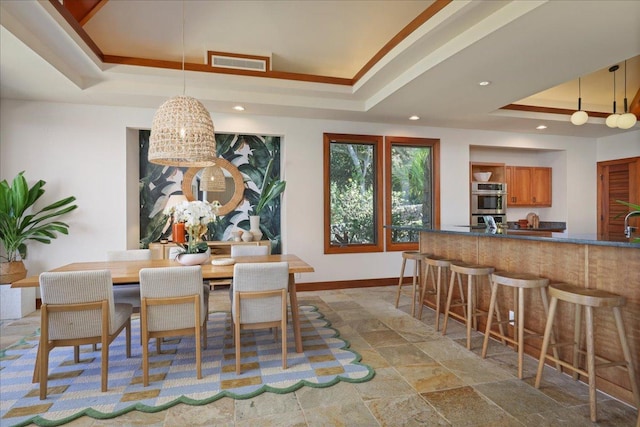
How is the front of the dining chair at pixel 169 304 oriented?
away from the camera

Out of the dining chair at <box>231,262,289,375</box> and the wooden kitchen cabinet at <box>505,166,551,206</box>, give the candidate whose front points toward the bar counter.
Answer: the wooden kitchen cabinet

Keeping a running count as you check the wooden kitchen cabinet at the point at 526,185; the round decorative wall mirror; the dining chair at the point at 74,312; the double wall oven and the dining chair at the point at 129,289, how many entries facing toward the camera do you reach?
4

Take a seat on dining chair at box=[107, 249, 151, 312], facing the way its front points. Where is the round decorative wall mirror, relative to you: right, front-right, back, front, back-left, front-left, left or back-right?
back-left

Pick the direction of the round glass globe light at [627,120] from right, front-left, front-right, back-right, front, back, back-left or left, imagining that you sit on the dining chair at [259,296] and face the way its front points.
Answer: right

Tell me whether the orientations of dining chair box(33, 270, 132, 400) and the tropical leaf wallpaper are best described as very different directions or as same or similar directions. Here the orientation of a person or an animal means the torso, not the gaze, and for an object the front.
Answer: very different directions

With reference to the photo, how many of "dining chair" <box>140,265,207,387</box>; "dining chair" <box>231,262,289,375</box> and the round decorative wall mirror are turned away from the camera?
2

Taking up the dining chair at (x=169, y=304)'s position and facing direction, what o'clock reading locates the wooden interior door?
The wooden interior door is roughly at 3 o'clock from the dining chair.

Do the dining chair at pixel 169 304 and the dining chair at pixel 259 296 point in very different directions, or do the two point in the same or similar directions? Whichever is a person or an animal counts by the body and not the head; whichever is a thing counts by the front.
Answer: same or similar directions

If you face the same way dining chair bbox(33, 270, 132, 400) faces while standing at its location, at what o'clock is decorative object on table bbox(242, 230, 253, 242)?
The decorative object on table is roughly at 12 o'clock from the dining chair.

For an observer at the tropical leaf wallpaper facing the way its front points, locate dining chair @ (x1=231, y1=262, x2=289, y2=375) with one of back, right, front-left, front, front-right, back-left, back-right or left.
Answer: front

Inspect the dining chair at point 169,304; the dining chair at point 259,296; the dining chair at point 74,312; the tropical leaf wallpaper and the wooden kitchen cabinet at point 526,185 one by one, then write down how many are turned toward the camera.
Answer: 2

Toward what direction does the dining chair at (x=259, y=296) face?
away from the camera

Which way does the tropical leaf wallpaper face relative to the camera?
toward the camera

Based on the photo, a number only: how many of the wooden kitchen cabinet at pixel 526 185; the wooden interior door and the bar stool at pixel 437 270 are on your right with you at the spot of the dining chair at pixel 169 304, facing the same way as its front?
3

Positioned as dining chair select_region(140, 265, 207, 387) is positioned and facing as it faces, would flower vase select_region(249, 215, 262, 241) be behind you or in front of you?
in front

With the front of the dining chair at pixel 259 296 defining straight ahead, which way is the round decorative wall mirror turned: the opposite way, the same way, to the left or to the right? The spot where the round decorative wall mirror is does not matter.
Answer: the opposite way

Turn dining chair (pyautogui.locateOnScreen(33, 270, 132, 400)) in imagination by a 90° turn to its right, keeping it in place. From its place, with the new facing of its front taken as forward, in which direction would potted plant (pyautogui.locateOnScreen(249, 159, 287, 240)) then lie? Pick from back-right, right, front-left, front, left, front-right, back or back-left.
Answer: left

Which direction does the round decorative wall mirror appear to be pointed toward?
toward the camera
